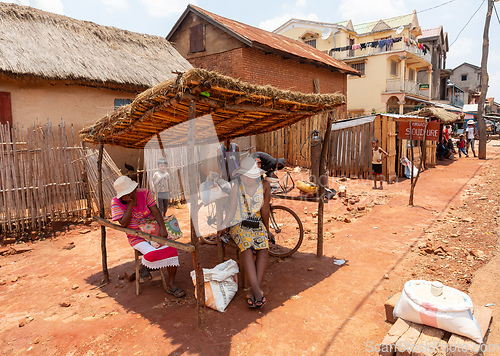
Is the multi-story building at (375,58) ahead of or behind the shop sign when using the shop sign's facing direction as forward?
behind

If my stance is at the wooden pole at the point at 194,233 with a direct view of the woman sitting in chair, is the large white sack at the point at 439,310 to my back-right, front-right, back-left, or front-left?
back-right

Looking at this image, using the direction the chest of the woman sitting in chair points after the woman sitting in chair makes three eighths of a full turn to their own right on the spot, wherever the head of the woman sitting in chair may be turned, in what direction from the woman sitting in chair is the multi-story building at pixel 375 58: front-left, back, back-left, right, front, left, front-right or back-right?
back-right

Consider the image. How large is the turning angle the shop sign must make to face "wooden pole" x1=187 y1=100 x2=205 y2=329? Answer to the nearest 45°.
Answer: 0° — it already faces it

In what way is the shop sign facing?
toward the camera

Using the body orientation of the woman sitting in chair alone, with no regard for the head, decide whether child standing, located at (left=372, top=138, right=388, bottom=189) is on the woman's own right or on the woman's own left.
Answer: on the woman's own left

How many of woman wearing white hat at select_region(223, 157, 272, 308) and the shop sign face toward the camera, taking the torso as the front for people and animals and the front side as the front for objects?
2

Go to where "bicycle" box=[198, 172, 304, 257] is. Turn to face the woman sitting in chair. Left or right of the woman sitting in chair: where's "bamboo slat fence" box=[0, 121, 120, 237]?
right

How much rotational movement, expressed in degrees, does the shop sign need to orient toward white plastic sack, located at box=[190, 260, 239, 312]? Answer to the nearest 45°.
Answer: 0° — it already faces it

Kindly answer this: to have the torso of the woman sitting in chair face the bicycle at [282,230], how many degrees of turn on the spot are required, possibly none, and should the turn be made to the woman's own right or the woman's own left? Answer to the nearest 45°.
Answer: approximately 45° to the woman's own left

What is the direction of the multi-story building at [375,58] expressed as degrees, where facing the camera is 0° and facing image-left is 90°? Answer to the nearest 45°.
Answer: approximately 315°

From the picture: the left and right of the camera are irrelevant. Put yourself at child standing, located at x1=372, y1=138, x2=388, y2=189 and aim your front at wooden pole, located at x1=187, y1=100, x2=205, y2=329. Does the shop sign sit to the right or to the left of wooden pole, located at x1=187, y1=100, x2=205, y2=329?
left

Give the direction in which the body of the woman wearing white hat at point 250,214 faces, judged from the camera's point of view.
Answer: toward the camera

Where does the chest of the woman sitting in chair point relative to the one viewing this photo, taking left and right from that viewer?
facing the viewer and to the right of the viewer
